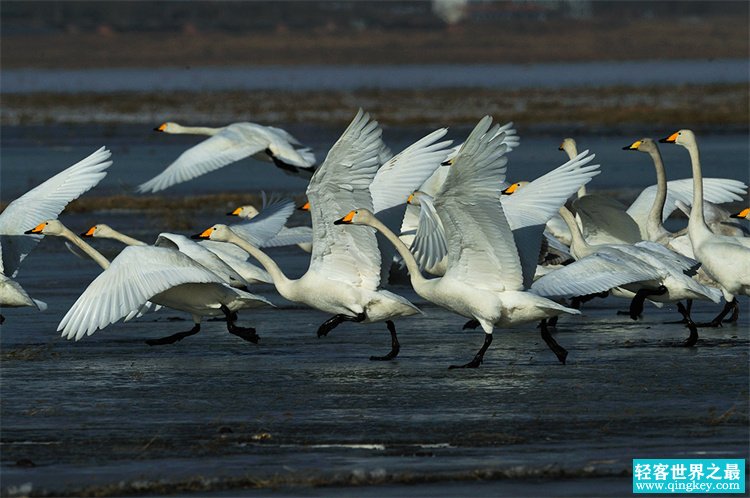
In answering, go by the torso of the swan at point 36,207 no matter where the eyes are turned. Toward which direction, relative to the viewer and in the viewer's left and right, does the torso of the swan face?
facing to the left of the viewer

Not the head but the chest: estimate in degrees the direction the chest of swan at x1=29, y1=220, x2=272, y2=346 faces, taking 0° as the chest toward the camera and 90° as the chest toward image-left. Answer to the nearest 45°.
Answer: approximately 90°

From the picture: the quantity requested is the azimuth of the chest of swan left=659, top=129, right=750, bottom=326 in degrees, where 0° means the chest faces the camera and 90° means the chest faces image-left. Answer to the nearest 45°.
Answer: approximately 90°

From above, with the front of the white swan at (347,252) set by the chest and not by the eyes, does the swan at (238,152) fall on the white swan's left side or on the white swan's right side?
on the white swan's right side

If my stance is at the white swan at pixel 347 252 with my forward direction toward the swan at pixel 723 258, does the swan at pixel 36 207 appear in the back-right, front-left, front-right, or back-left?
back-left

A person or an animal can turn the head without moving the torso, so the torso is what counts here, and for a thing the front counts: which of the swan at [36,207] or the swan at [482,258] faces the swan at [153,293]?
the swan at [482,258]

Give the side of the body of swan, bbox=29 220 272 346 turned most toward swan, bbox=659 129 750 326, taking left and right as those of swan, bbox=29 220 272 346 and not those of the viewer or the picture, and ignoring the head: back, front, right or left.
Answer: back

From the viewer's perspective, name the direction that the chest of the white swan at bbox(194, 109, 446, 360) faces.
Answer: to the viewer's left

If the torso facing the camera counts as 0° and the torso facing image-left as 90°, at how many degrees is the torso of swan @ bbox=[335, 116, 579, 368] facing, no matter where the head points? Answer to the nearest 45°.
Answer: approximately 90°

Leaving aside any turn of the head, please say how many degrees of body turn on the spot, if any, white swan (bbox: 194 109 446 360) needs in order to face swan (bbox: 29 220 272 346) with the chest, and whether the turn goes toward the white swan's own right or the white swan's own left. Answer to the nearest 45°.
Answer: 0° — it already faces it
